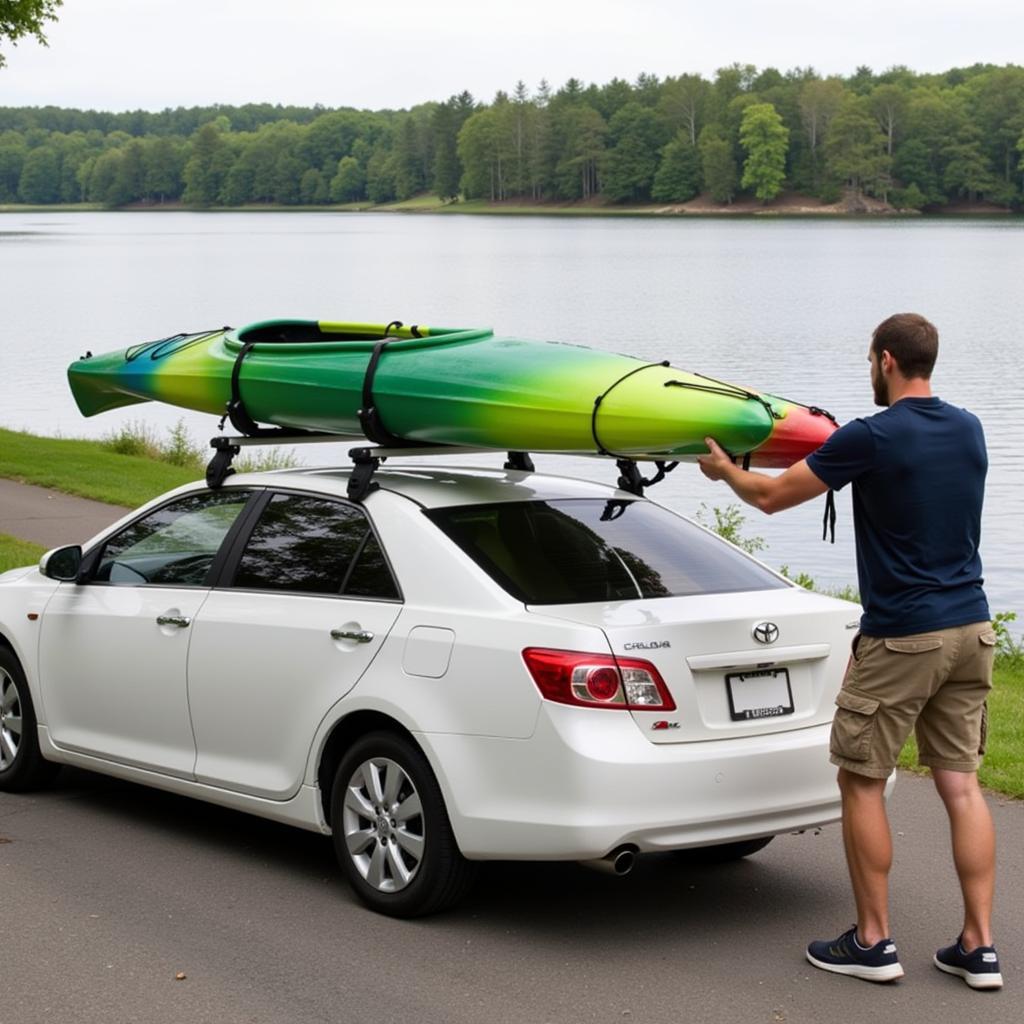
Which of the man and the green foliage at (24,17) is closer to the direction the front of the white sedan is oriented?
the green foliage

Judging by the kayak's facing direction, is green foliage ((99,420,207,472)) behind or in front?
behind

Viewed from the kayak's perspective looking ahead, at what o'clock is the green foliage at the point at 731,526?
The green foliage is roughly at 8 o'clock from the kayak.

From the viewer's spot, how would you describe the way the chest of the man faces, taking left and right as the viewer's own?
facing away from the viewer and to the left of the viewer

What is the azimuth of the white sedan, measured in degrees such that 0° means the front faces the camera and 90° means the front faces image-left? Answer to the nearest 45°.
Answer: approximately 135°

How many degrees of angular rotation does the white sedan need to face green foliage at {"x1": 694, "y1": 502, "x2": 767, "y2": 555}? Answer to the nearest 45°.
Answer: approximately 45° to its right

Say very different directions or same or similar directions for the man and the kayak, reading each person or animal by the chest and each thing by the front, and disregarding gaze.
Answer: very different directions

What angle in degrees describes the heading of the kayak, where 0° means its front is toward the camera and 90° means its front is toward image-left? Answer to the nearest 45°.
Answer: approximately 315°

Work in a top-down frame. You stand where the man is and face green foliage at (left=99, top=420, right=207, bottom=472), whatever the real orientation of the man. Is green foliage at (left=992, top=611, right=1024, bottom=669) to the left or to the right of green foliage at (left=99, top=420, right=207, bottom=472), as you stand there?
right

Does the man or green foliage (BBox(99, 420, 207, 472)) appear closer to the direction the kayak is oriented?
the man
